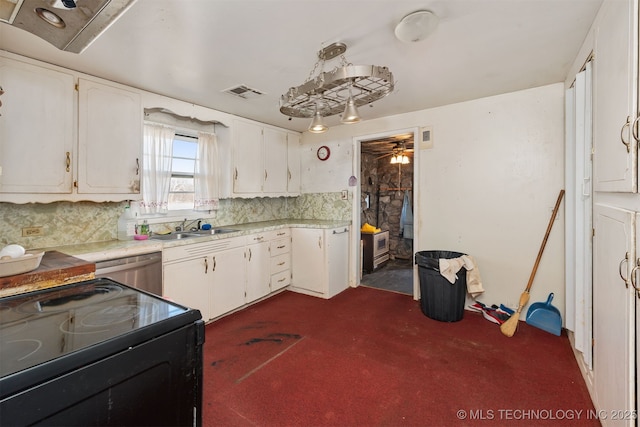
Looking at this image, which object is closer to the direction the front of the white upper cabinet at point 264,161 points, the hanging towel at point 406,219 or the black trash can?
the black trash can

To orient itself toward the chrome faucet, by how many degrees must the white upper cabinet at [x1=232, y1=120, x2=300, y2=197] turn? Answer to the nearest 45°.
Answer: approximately 90° to its right

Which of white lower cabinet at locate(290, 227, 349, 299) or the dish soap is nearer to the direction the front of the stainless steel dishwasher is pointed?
the white lower cabinet

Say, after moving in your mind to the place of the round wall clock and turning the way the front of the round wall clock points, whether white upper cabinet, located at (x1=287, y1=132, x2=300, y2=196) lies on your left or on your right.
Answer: on your right

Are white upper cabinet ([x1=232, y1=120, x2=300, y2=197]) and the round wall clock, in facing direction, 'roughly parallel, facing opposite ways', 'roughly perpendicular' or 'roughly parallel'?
roughly perpendicular

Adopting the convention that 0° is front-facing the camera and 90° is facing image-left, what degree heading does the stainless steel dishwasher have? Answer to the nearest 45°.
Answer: approximately 315°

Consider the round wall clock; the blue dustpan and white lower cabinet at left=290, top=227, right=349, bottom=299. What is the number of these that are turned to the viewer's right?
0

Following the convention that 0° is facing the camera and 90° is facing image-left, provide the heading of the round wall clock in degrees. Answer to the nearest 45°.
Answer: approximately 45°

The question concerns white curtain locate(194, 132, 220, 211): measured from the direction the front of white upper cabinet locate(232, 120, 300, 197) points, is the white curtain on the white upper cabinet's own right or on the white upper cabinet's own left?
on the white upper cabinet's own right

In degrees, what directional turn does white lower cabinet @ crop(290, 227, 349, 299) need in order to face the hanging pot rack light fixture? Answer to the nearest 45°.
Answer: approximately 45° to its left

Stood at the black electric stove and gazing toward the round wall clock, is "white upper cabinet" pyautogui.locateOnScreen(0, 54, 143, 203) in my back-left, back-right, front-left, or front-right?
front-left

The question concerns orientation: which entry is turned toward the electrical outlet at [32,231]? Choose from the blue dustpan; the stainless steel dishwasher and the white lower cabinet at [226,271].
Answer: the blue dustpan

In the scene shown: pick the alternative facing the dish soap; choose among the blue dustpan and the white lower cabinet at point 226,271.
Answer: the blue dustpan

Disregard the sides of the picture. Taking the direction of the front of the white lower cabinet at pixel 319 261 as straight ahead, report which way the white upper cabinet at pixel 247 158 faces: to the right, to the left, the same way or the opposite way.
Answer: to the left

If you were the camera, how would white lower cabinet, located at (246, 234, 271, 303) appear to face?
facing the viewer and to the right of the viewer
